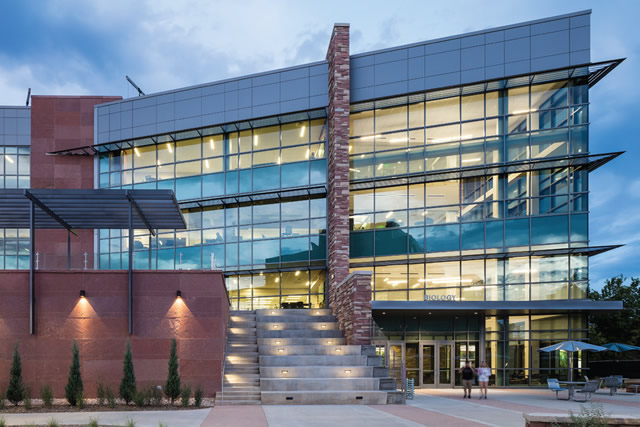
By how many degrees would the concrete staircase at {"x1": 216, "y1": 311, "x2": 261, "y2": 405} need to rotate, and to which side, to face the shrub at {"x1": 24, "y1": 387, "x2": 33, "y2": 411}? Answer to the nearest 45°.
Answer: approximately 45° to its right

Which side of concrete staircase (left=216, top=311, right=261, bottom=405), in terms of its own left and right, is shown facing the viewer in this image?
front

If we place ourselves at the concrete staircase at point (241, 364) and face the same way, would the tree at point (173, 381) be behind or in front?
in front

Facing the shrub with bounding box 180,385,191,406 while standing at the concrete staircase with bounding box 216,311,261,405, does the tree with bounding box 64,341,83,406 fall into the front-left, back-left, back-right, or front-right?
front-right

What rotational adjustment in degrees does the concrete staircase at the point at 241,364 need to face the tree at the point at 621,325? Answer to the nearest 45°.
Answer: approximately 135° to its left
